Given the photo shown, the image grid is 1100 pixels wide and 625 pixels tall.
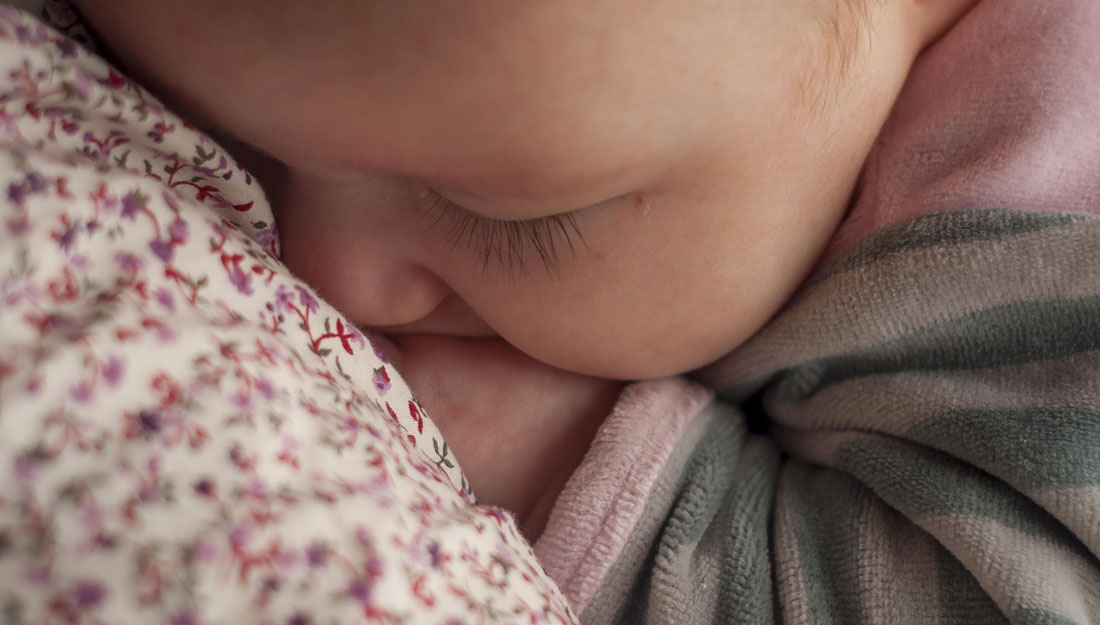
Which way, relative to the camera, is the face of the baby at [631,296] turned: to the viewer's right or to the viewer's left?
to the viewer's left

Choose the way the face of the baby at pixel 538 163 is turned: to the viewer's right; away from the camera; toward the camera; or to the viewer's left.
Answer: to the viewer's left

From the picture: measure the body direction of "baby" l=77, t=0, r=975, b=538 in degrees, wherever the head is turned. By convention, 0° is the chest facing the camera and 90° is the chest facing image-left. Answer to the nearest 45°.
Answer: approximately 45°
